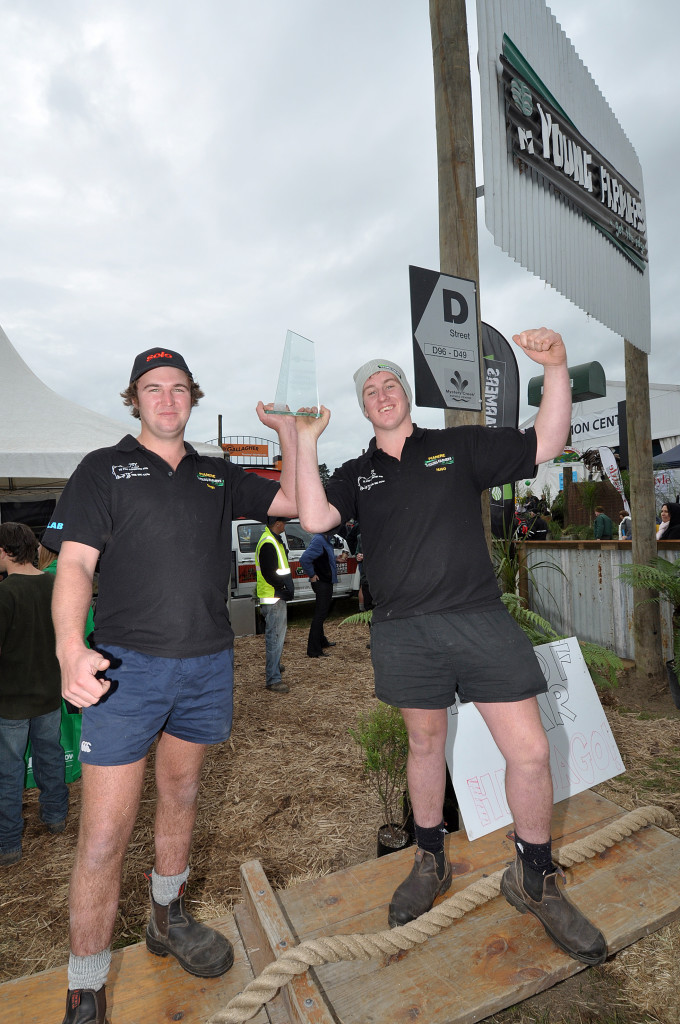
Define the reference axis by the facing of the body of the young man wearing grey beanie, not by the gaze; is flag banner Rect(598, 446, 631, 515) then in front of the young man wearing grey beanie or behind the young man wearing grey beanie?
behind

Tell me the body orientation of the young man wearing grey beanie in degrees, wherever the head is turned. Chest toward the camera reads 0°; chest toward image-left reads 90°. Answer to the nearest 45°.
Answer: approximately 0°

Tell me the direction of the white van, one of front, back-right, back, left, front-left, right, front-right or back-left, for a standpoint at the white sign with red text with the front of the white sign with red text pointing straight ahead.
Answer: back-right

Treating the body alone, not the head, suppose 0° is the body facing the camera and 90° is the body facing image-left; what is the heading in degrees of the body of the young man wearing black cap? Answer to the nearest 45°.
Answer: approximately 0°

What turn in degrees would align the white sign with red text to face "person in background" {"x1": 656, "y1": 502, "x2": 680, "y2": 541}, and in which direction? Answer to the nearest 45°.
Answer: approximately 180°

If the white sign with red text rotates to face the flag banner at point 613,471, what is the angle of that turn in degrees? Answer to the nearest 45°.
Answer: approximately 180°

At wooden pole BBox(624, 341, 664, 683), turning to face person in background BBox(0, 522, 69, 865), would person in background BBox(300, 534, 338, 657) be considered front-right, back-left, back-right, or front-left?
front-right

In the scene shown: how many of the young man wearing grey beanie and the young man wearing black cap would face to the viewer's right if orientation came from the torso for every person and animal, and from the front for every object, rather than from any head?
0

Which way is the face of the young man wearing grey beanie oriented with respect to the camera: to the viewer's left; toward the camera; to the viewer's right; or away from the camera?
toward the camera

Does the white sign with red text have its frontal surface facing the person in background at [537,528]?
no

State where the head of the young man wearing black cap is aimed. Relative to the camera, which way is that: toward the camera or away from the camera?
toward the camera

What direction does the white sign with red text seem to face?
toward the camera

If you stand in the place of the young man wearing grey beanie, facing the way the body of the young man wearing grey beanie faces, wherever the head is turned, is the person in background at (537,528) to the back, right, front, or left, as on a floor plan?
back
